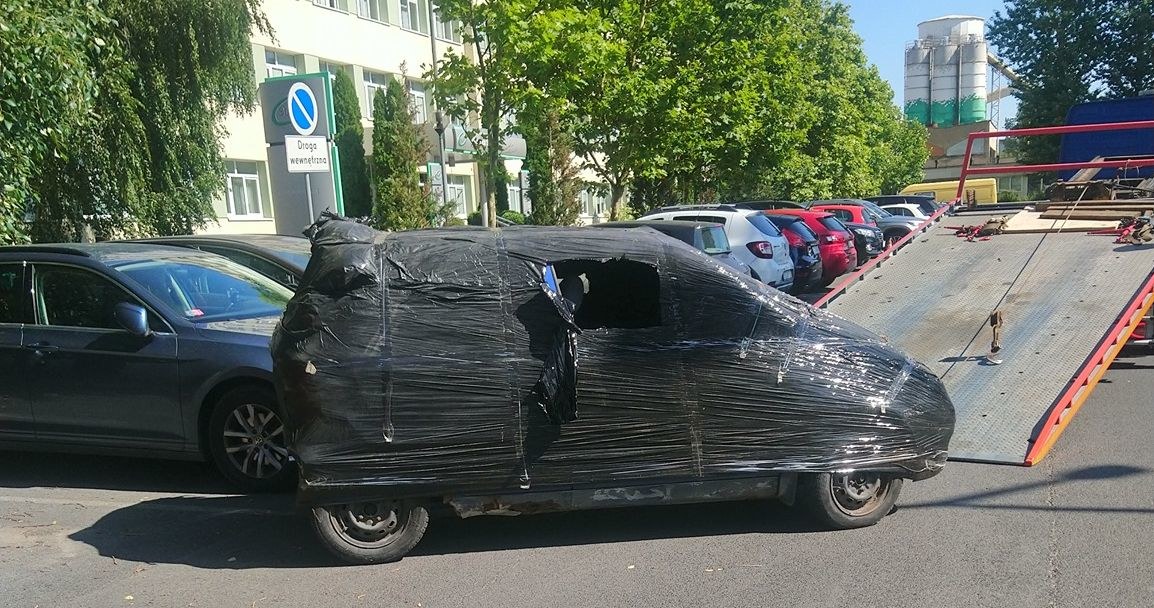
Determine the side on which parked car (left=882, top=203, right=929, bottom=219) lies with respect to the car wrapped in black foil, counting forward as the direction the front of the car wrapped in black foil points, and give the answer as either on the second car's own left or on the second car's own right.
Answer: on the second car's own left

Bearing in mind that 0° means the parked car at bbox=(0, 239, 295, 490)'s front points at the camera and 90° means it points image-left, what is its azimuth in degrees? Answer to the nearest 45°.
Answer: approximately 315°

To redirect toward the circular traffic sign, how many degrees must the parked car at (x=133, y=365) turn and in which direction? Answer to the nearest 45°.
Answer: approximately 90° to its left

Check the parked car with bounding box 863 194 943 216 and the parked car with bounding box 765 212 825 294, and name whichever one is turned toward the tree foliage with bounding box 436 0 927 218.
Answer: the parked car with bounding box 765 212 825 294

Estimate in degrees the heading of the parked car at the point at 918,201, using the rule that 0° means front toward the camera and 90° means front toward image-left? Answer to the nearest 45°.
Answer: approximately 135°

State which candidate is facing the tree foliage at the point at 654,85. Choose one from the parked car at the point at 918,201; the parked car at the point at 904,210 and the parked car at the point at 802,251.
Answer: the parked car at the point at 802,251

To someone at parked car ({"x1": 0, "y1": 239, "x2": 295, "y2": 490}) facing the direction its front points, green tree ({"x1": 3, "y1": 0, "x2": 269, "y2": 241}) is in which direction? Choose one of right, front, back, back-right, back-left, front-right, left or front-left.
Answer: back-left

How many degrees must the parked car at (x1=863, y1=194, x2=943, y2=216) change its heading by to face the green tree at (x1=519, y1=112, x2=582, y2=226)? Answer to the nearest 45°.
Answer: approximately 90° to its left

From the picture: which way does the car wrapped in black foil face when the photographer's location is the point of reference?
facing to the right of the viewer

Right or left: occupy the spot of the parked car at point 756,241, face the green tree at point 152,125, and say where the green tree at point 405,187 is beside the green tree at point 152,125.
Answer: right

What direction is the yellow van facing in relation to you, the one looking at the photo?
facing to the left of the viewer

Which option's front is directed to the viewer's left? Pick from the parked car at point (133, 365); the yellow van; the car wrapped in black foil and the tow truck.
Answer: the yellow van

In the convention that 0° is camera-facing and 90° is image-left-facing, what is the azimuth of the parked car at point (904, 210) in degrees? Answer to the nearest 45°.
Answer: approximately 135°

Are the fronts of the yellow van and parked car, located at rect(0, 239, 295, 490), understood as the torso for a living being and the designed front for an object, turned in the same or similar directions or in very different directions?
very different directions

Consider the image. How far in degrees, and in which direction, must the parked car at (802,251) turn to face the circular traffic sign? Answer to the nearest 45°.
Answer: approximately 90° to its left
